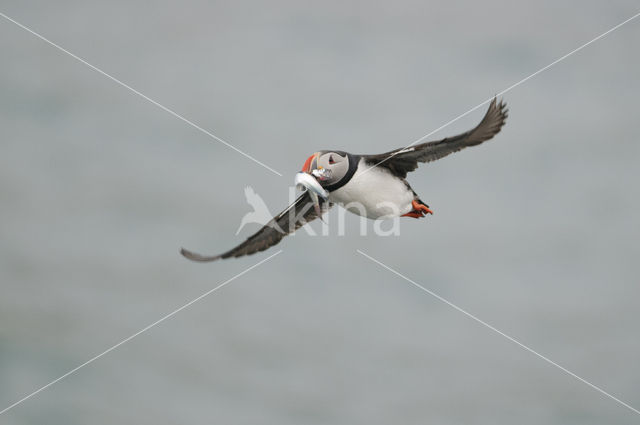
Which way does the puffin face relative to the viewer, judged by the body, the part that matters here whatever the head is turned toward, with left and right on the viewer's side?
facing the viewer and to the left of the viewer
